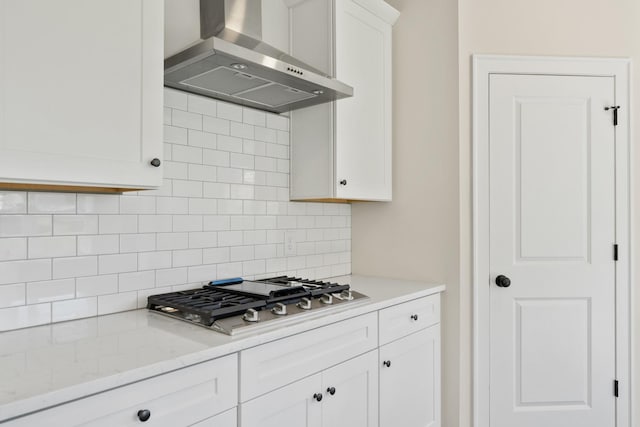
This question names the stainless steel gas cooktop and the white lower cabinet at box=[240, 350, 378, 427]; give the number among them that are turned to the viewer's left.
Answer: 0

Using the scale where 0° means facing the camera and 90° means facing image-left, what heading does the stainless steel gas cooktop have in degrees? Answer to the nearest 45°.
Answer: approximately 315°

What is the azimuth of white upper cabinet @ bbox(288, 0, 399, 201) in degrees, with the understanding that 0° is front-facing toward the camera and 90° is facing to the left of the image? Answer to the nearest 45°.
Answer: approximately 315°

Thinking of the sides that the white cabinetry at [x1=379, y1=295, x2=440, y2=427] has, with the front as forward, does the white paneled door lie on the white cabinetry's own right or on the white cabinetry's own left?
on the white cabinetry's own left

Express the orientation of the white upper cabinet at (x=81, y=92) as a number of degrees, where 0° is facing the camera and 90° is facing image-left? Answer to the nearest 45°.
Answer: approximately 315°

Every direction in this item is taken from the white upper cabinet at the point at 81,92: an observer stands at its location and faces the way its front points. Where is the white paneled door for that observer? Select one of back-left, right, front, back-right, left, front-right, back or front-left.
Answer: front-left

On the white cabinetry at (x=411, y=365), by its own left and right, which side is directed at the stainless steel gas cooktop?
right

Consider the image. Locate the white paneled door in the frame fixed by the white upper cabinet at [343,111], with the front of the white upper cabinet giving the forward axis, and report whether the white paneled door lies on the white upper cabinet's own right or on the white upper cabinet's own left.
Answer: on the white upper cabinet's own left

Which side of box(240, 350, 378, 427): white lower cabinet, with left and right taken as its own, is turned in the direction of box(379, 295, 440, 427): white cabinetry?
left
